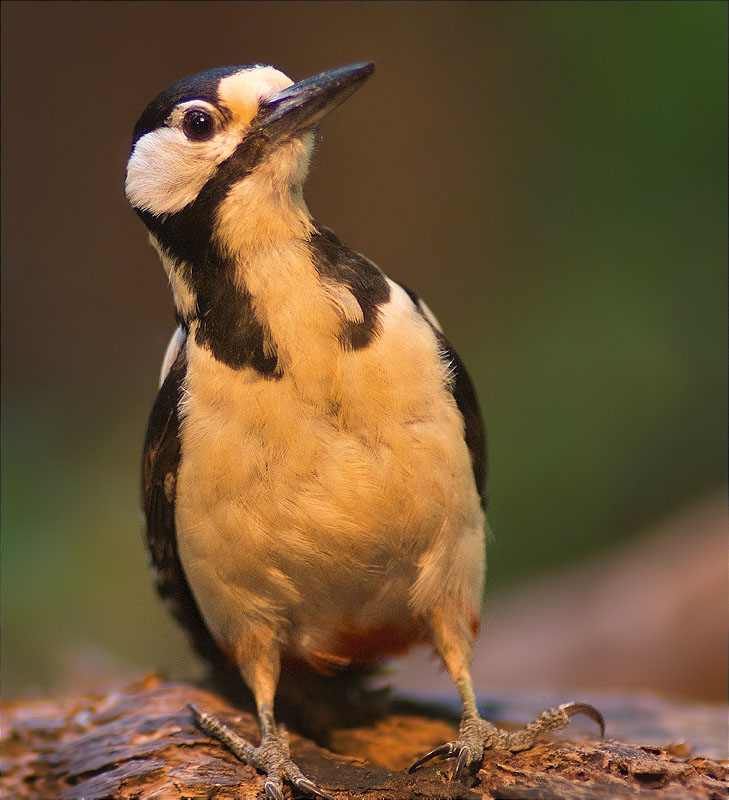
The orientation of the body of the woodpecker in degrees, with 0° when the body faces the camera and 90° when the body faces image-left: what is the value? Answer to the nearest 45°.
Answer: approximately 0°
